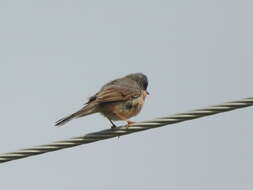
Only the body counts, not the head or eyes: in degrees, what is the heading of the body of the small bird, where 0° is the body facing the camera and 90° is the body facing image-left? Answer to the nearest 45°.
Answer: approximately 270°
